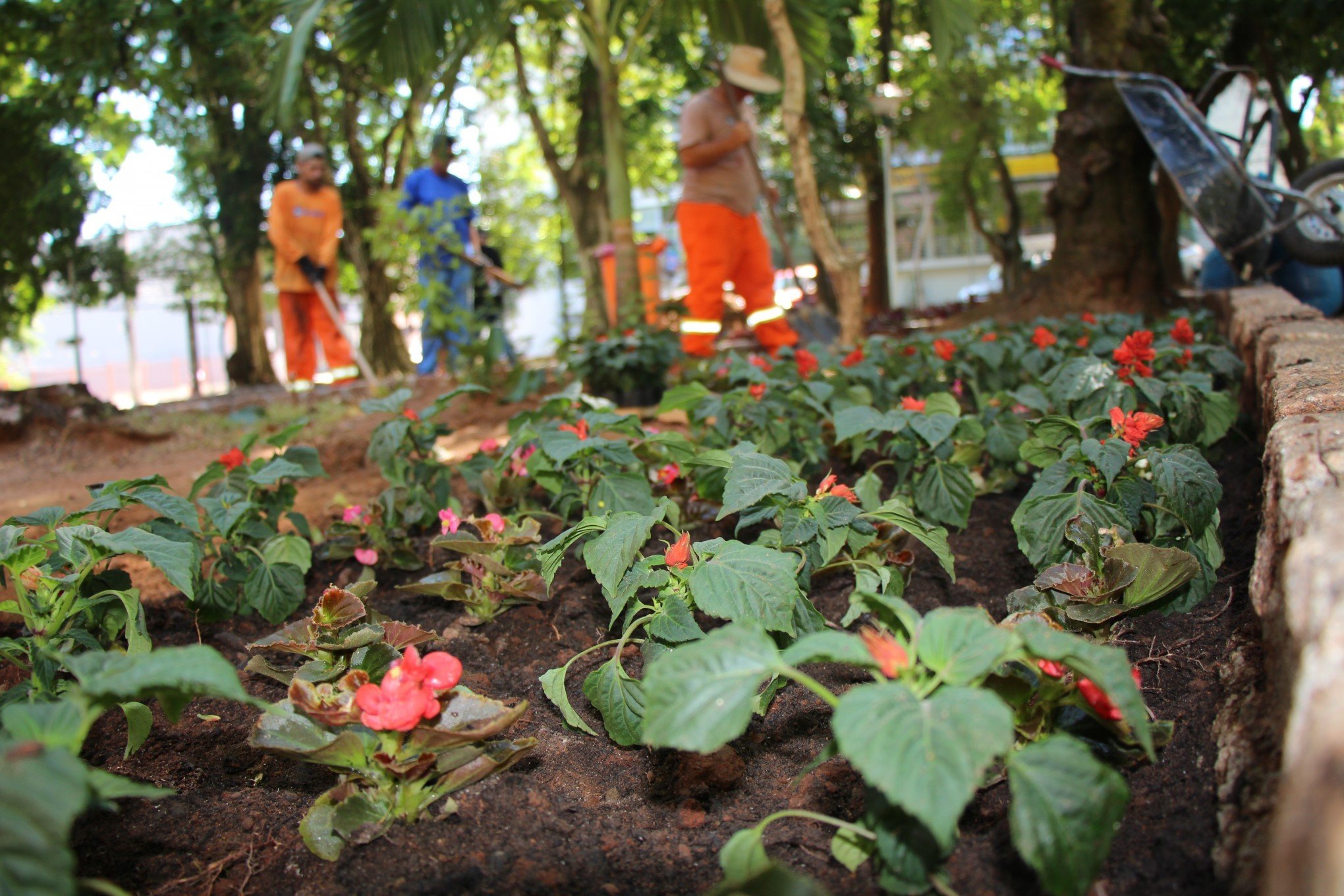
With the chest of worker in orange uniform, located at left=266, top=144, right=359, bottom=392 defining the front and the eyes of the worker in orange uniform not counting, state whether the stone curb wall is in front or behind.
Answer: in front

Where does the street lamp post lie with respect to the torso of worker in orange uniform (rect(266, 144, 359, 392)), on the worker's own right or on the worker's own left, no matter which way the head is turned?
on the worker's own left

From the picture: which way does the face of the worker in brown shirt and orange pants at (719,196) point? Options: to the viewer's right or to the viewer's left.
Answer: to the viewer's right

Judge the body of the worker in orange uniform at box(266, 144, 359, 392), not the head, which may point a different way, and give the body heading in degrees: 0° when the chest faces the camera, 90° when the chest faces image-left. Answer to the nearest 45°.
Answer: approximately 315°

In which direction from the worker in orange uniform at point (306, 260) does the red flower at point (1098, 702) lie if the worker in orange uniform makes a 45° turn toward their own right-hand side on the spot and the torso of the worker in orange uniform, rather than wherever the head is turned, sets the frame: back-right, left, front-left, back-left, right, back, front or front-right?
front
